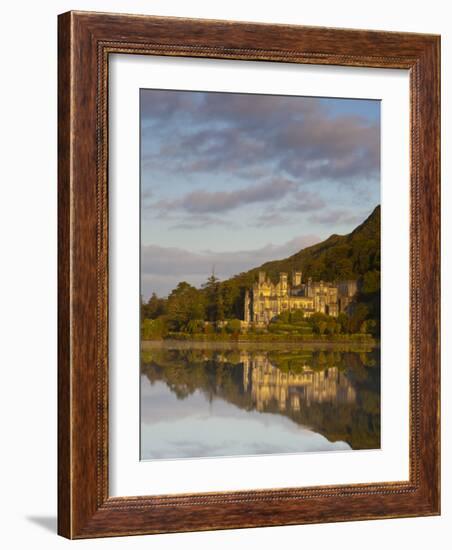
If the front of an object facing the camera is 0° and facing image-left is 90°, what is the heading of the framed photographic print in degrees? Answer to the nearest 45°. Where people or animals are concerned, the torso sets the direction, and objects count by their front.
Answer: approximately 315°
